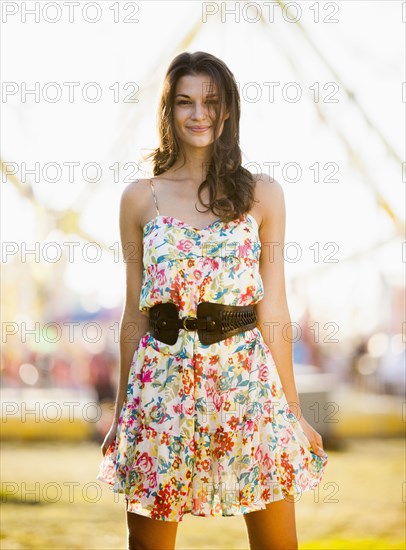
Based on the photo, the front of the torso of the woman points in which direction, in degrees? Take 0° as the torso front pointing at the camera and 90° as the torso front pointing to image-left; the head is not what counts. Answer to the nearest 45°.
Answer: approximately 0°
